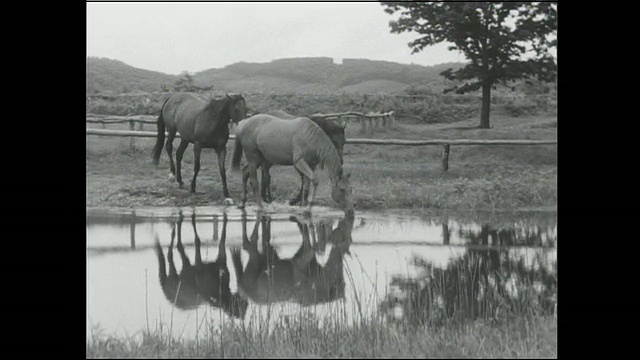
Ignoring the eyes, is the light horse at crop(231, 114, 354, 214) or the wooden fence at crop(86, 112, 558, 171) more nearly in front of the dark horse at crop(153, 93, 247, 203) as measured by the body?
the light horse

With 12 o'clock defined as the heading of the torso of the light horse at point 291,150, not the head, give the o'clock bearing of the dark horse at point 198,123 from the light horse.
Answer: The dark horse is roughly at 7 o'clock from the light horse.

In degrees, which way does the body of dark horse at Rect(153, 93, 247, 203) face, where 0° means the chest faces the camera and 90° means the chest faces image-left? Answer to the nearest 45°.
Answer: approximately 315°

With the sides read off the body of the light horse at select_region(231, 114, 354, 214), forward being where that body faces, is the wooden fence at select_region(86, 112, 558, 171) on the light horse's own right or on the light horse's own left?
on the light horse's own left

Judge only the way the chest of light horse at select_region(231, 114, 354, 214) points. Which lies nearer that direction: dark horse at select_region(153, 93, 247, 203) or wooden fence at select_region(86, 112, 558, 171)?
the wooden fence

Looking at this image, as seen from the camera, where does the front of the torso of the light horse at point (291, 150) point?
to the viewer's right
